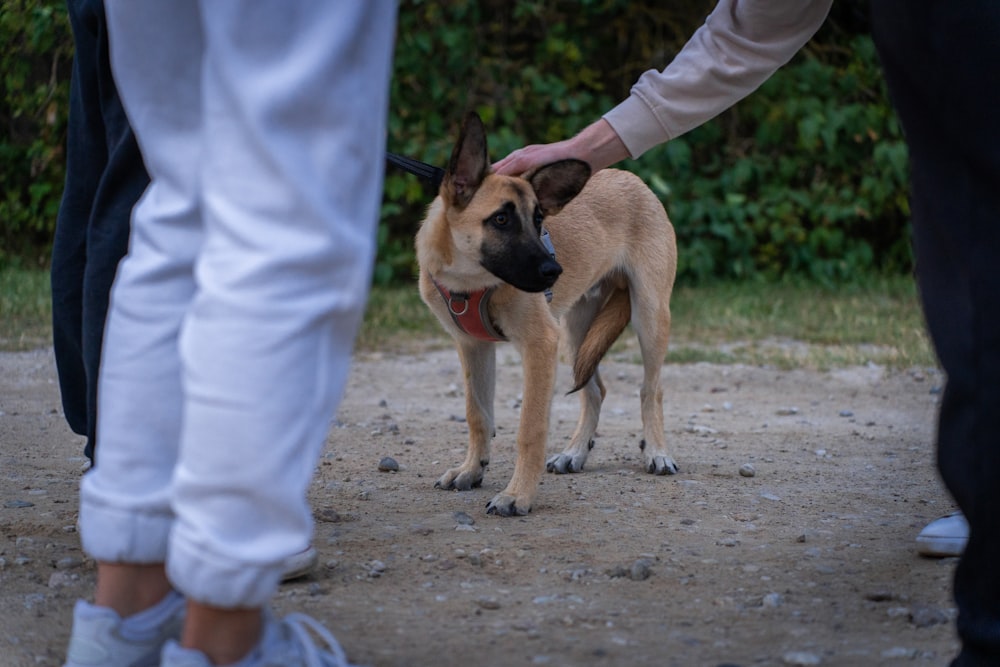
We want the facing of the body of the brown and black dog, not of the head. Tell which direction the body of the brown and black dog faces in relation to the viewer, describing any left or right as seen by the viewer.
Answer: facing the viewer and to the left of the viewer

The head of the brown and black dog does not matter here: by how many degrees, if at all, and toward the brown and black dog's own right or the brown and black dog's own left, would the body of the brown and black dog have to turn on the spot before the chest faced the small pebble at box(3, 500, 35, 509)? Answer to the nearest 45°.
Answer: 0° — it already faces it

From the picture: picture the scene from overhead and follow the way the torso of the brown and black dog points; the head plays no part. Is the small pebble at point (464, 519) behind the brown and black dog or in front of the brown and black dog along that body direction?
in front

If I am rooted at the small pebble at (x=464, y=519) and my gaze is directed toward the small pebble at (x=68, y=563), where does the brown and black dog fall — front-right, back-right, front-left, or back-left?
back-right

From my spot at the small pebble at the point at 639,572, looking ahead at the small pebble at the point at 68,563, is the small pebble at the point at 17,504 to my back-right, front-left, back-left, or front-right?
front-right

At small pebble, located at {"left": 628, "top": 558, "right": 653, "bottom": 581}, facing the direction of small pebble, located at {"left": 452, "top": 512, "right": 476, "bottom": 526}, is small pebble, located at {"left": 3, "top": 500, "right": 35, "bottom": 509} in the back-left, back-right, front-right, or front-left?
front-left

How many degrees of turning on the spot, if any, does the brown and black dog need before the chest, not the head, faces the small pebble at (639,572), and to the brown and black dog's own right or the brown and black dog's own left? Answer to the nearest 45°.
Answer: approximately 45° to the brown and black dog's own left

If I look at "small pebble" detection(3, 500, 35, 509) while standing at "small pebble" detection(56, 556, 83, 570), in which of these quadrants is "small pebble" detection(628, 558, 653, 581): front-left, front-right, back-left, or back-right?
back-right

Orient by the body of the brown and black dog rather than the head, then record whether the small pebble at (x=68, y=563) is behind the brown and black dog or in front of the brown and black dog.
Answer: in front
